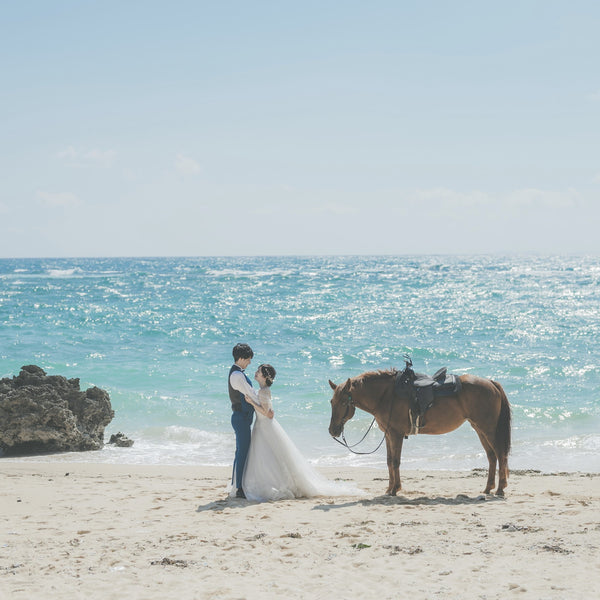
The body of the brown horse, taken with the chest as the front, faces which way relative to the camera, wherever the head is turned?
to the viewer's left

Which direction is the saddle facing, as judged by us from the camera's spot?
facing to the left of the viewer

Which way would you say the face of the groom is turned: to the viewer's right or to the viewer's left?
to the viewer's right

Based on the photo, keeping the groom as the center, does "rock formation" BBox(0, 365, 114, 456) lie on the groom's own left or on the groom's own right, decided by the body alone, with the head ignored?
on the groom's own left

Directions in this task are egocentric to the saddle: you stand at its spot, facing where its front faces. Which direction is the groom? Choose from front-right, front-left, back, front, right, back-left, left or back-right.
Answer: front

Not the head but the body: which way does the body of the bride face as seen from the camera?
to the viewer's left

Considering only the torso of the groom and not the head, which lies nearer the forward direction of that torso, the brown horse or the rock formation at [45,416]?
the brown horse

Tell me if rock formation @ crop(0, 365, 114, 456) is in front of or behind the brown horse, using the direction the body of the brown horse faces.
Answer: in front

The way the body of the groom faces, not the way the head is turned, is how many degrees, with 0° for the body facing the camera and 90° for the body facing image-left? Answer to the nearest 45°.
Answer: approximately 270°

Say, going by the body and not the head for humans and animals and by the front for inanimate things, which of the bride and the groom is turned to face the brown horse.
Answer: the groom

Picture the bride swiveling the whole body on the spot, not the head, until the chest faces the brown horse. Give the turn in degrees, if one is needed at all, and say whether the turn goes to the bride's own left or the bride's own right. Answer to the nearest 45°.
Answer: approximately 180°

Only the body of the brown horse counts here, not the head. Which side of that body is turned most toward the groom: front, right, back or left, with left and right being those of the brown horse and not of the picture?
front

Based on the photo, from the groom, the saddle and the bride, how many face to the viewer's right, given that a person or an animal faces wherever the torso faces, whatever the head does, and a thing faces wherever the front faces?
1

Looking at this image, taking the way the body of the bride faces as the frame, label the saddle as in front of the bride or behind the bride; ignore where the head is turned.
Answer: behind
